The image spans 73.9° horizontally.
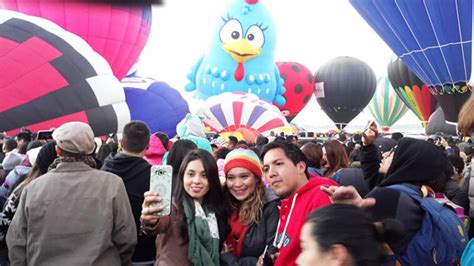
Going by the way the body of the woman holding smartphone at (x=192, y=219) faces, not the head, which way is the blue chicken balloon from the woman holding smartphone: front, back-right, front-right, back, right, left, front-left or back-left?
back

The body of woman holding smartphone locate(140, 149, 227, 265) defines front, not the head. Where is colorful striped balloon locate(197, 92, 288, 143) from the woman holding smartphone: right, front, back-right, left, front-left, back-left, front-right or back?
back

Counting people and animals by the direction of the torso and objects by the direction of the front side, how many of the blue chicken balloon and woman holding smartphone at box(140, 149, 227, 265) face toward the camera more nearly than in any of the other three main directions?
2

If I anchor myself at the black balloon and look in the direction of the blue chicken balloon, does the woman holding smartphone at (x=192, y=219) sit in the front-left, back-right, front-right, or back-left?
front-left

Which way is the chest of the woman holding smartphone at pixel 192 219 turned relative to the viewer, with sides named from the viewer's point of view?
facing the viewer

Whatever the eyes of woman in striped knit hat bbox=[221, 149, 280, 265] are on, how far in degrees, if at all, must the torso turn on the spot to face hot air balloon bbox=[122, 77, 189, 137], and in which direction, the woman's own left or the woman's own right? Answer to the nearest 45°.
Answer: approximately 135° to the woman's own right

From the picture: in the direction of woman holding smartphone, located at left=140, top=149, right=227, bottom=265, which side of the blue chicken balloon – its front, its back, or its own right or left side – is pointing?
front

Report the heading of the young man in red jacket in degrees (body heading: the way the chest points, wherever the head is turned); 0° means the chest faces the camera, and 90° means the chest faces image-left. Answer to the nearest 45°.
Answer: approximately 45°

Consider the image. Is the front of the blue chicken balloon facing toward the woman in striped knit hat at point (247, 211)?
yes

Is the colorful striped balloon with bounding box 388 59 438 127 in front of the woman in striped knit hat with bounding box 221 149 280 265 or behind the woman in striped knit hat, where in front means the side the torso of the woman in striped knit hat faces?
behind

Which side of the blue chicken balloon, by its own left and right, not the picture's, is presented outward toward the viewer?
front

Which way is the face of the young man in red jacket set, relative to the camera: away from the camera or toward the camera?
toward the camera
